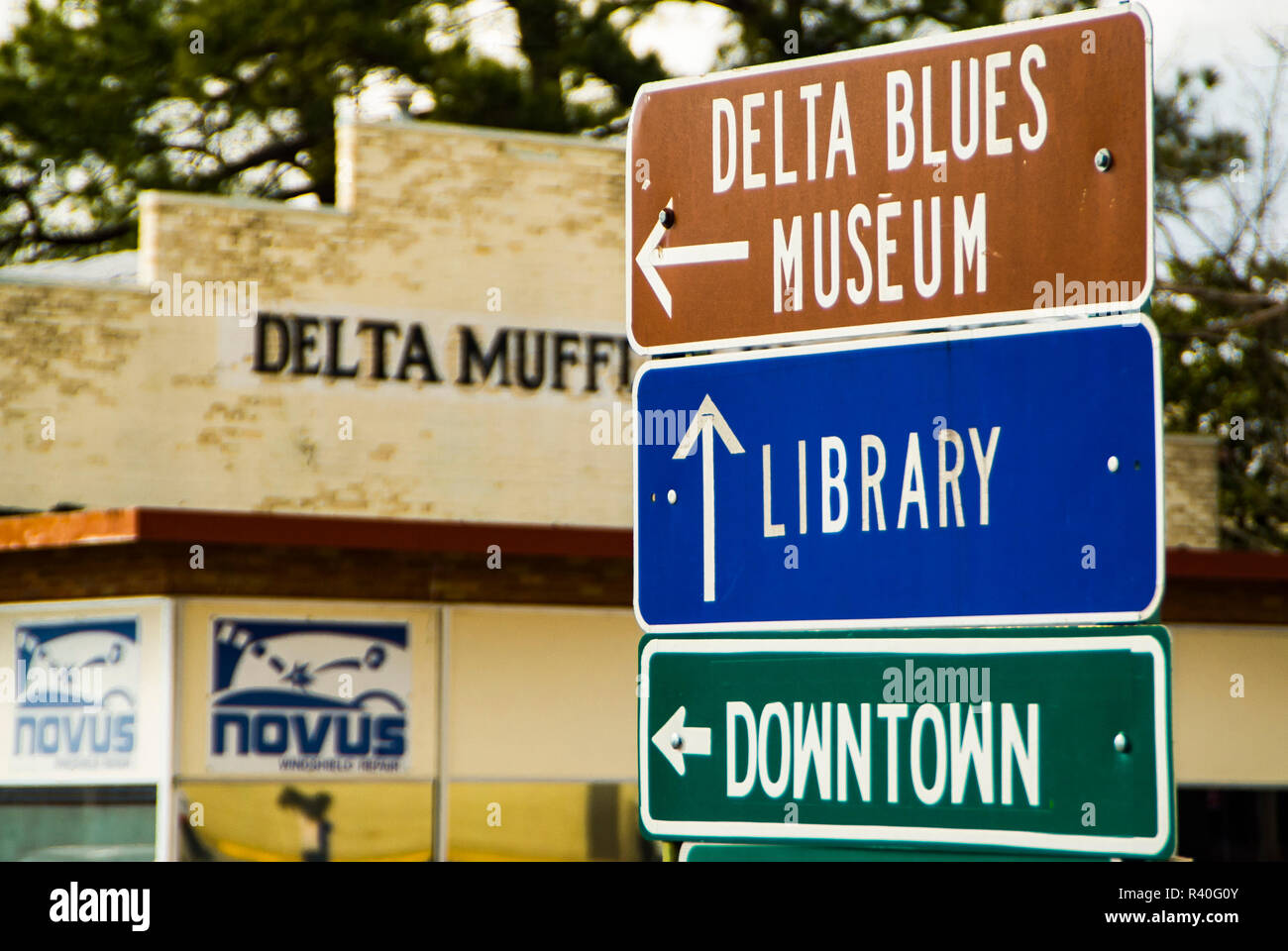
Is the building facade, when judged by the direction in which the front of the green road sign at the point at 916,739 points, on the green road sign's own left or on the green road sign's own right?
on the green road sign's own right

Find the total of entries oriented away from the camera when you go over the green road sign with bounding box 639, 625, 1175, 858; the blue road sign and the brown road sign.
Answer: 0

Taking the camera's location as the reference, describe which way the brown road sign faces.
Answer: facing the viewer and to the left of the viewer

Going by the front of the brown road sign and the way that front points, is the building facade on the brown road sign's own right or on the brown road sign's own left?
on the brown road sign's own right
